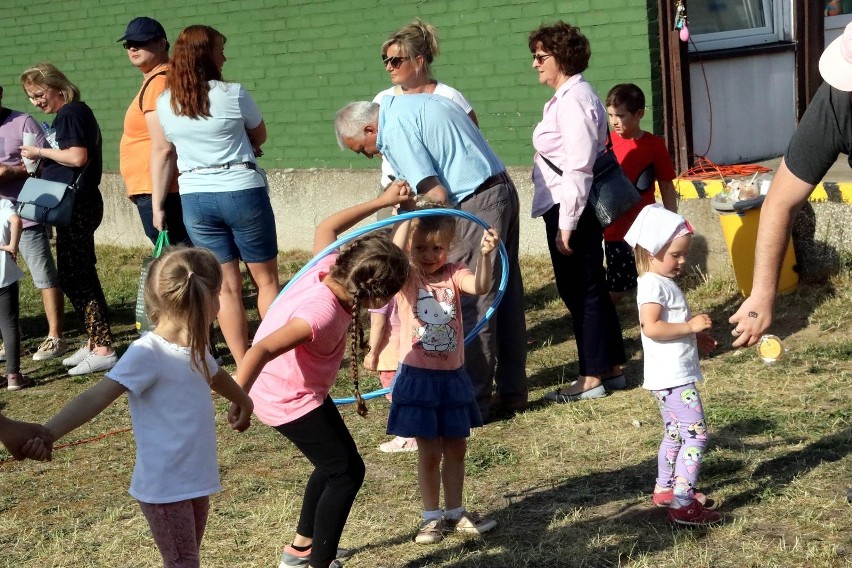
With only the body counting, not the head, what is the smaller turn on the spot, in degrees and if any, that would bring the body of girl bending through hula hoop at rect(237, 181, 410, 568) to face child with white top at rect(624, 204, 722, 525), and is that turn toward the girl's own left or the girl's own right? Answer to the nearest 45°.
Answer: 0° — they already face them

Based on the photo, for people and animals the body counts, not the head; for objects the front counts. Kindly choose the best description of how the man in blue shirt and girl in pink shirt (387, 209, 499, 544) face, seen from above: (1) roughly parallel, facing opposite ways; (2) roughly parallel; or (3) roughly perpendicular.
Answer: roughly perpendicular

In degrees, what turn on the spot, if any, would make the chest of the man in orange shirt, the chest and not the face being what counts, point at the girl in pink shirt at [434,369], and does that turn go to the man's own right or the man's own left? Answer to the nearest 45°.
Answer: approximately 45° to the man's own left

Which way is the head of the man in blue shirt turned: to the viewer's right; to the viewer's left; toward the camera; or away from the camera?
to the viewer's left

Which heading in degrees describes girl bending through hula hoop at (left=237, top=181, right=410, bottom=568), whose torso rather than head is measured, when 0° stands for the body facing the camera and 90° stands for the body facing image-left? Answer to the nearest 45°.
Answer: approximately 270°

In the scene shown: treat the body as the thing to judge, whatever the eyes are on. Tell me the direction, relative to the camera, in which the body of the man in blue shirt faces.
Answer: to the viewer's left

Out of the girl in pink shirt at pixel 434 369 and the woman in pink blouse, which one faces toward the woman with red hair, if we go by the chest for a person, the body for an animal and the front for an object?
the woman in pink blouse

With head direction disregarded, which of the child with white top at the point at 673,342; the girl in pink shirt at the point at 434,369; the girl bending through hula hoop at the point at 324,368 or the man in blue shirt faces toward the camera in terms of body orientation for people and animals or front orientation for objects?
the girl in pink shirt

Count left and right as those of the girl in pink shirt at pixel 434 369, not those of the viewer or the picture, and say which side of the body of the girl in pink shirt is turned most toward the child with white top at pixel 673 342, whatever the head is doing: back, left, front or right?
left
